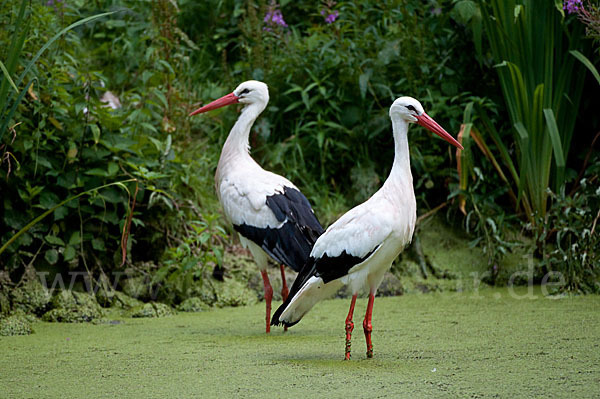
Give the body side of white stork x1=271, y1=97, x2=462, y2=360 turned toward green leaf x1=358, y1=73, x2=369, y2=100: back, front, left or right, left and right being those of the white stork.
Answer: left

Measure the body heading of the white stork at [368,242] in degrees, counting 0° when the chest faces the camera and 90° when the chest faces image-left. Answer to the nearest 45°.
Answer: approximately 270°

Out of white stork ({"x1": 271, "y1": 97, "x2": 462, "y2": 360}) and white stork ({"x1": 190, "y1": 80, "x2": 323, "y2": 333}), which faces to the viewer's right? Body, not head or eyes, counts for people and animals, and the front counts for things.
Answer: white stork ({"x1": 271, "y1": 97, "x2": 462, "y2": 360})

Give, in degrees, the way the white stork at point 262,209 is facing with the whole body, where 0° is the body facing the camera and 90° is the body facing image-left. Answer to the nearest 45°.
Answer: approximately 90°

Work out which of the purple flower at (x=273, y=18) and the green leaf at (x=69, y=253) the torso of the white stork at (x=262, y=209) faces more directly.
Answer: the green leaf

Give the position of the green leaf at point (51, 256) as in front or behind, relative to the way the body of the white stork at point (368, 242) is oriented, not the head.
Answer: behind

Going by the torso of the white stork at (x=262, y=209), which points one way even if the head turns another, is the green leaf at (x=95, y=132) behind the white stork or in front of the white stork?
in front

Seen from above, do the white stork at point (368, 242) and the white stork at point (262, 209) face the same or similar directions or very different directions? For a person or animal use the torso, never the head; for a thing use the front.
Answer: very different directions

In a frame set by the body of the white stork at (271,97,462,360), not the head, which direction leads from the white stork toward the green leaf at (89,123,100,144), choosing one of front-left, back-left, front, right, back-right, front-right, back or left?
back-left

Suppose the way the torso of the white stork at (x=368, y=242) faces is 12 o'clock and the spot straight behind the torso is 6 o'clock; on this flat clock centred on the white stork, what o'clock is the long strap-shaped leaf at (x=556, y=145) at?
The long strap-shaped leaf is roughly at 10 o'clock from the white stork.

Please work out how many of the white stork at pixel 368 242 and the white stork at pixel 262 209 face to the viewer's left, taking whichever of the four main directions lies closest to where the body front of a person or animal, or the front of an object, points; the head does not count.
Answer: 1

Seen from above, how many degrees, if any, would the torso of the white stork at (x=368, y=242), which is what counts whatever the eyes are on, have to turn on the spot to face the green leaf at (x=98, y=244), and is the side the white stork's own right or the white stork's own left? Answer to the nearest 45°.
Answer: approximately 135° to the white stork's own left
